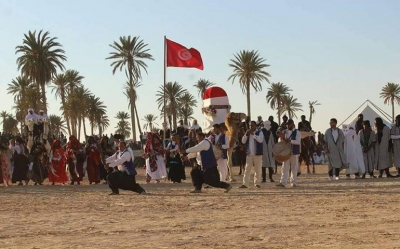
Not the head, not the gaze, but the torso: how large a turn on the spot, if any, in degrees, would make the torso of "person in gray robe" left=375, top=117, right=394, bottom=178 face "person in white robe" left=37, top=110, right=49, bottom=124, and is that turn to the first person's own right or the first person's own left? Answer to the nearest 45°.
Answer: approximately 45° to the first person's own right

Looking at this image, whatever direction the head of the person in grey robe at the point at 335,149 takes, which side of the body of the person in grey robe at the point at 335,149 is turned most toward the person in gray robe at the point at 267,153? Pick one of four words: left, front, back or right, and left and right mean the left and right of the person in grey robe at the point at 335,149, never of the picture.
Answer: right

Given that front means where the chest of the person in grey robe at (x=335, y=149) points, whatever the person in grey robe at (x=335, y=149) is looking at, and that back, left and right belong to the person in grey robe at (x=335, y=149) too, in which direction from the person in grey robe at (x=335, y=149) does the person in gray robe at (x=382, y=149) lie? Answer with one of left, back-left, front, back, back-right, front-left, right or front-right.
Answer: back-left

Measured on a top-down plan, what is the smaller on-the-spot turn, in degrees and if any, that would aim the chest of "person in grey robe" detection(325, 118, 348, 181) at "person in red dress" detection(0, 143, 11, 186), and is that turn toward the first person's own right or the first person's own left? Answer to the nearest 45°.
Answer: approximately 90° to the first person's own right

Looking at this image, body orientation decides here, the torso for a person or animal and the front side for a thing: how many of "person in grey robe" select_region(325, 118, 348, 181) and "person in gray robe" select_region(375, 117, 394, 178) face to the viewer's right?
0

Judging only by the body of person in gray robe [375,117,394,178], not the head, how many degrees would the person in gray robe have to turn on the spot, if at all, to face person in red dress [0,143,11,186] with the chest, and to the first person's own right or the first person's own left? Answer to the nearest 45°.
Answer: approximately 45° to the first person's own right

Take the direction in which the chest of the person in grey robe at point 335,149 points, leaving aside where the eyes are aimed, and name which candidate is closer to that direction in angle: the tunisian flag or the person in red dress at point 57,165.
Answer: the person in red dress

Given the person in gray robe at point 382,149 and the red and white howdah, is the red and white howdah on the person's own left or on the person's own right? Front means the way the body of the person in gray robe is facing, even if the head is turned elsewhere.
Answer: on the person's own right

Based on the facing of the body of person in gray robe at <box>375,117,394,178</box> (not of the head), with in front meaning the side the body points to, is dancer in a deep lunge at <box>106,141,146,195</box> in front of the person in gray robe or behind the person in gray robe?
in front
